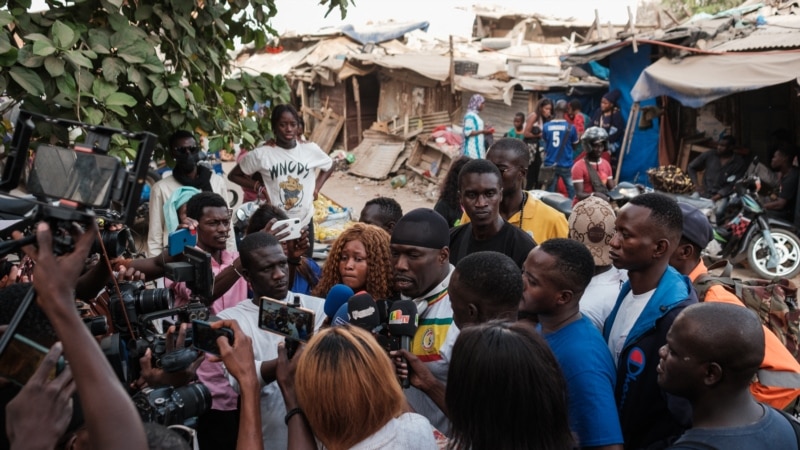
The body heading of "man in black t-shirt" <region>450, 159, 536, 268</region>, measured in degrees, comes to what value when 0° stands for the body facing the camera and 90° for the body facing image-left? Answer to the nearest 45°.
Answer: approximately 0°

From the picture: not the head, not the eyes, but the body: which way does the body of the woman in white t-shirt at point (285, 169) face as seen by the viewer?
toward the camera

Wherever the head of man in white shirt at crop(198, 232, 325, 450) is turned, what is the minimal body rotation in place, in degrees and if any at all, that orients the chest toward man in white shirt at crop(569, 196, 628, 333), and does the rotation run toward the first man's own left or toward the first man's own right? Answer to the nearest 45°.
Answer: approximately 45° to the first man's own left

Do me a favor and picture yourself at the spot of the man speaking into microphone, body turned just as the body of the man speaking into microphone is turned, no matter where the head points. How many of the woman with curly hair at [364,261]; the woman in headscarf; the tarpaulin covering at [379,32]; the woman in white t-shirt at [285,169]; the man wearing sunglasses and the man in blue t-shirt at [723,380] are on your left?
1

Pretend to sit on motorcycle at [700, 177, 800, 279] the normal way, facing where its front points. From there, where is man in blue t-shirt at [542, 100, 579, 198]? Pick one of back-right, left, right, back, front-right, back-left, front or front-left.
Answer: back

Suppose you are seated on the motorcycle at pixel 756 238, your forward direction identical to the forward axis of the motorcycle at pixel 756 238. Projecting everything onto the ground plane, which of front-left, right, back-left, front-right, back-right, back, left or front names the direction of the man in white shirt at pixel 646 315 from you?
front-right

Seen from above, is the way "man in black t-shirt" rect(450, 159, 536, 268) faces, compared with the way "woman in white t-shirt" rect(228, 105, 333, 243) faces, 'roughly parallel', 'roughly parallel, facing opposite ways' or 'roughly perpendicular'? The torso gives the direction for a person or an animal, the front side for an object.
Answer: roughly parallel

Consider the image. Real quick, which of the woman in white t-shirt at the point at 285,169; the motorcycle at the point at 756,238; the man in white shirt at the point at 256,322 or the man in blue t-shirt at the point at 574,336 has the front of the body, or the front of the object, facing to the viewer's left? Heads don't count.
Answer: the man in blue t-shirt

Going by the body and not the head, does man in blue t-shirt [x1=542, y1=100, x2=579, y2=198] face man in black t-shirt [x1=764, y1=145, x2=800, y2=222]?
no

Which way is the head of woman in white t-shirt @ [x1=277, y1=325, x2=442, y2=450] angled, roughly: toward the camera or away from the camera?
away from the camera

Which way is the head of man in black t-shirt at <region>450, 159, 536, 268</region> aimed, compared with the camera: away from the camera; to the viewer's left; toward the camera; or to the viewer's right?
toward the camera

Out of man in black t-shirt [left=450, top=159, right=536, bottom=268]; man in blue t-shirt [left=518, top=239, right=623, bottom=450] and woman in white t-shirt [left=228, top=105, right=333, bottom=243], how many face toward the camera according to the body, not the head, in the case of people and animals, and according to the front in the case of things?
2

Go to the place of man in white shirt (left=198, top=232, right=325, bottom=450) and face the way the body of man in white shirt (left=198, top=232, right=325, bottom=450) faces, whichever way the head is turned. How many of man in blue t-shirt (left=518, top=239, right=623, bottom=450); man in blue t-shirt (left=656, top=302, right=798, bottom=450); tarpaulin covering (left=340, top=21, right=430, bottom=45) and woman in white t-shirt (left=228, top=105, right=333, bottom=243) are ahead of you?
2

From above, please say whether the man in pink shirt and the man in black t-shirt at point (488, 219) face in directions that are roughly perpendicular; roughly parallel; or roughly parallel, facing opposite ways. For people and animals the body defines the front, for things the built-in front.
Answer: roughly perpendicular

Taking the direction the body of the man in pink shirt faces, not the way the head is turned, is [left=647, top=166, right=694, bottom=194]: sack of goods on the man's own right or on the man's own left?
on the man's own left

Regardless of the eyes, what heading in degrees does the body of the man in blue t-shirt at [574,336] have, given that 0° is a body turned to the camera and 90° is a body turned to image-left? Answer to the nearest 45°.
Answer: approximately 90°

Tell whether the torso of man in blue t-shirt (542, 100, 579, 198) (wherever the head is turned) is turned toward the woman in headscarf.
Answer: no

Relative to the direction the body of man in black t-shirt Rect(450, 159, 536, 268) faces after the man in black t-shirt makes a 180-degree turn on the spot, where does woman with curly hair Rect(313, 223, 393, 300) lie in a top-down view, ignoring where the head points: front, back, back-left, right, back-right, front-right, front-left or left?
back-left

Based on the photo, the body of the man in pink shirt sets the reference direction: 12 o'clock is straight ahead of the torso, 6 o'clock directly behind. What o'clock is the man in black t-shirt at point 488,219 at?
The man in black t-shirt is roughly at 11 o'clock from the man in pink shirt.

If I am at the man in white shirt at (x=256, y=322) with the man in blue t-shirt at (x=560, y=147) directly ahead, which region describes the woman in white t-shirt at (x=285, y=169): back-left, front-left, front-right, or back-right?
front-left

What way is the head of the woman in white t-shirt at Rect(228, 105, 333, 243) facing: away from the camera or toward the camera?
toward the camera

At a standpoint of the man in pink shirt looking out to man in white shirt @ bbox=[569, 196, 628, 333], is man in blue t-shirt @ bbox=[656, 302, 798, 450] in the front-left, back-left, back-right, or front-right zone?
front-right
